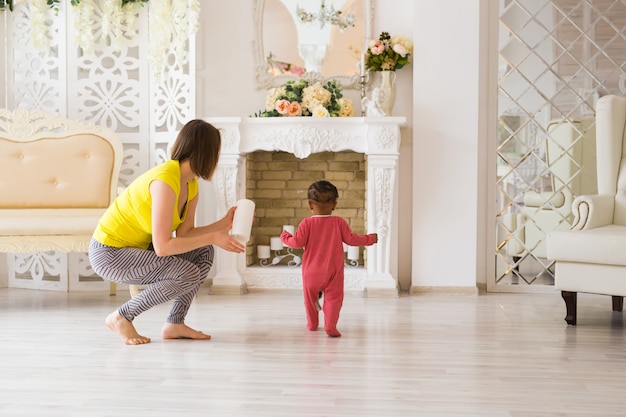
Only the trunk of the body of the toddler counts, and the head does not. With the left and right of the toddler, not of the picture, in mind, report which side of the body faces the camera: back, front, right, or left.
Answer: back

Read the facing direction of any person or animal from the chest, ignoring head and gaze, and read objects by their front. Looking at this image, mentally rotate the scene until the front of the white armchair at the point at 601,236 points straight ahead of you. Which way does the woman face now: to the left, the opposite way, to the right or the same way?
the opposite way

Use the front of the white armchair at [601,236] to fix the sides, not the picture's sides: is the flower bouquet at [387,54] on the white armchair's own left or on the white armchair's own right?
on the white armchair's own right

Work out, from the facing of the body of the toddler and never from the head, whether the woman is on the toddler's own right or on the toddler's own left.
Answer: on the toddler's own left

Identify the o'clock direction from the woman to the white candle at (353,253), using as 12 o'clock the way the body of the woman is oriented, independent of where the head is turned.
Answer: The white candle is roughly at 10 o'clock from the woman.

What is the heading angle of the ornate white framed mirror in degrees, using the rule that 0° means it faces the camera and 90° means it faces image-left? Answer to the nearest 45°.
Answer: approximately 0°

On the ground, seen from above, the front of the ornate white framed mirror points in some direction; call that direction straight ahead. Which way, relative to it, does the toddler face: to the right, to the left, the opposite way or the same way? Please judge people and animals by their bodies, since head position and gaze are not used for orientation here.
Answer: the opposite way

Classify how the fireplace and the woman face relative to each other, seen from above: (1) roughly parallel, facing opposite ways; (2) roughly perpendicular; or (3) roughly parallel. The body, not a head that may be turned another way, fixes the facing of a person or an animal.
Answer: roughly perpendicular

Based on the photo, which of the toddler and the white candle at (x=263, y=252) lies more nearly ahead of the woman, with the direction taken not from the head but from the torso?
the toddler

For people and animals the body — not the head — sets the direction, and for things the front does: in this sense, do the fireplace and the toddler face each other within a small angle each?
yes

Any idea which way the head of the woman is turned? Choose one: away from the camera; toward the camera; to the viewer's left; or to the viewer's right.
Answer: to the viewer's right

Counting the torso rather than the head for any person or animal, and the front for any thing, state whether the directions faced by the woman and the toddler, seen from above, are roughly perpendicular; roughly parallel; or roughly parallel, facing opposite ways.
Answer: roughly perpendicular

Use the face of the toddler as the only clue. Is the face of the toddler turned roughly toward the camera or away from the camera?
away from the camera

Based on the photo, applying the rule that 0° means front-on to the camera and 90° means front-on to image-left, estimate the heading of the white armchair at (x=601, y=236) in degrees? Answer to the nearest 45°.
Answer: approximately 45°

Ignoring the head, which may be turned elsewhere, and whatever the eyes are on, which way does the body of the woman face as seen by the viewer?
to the viewer's right
